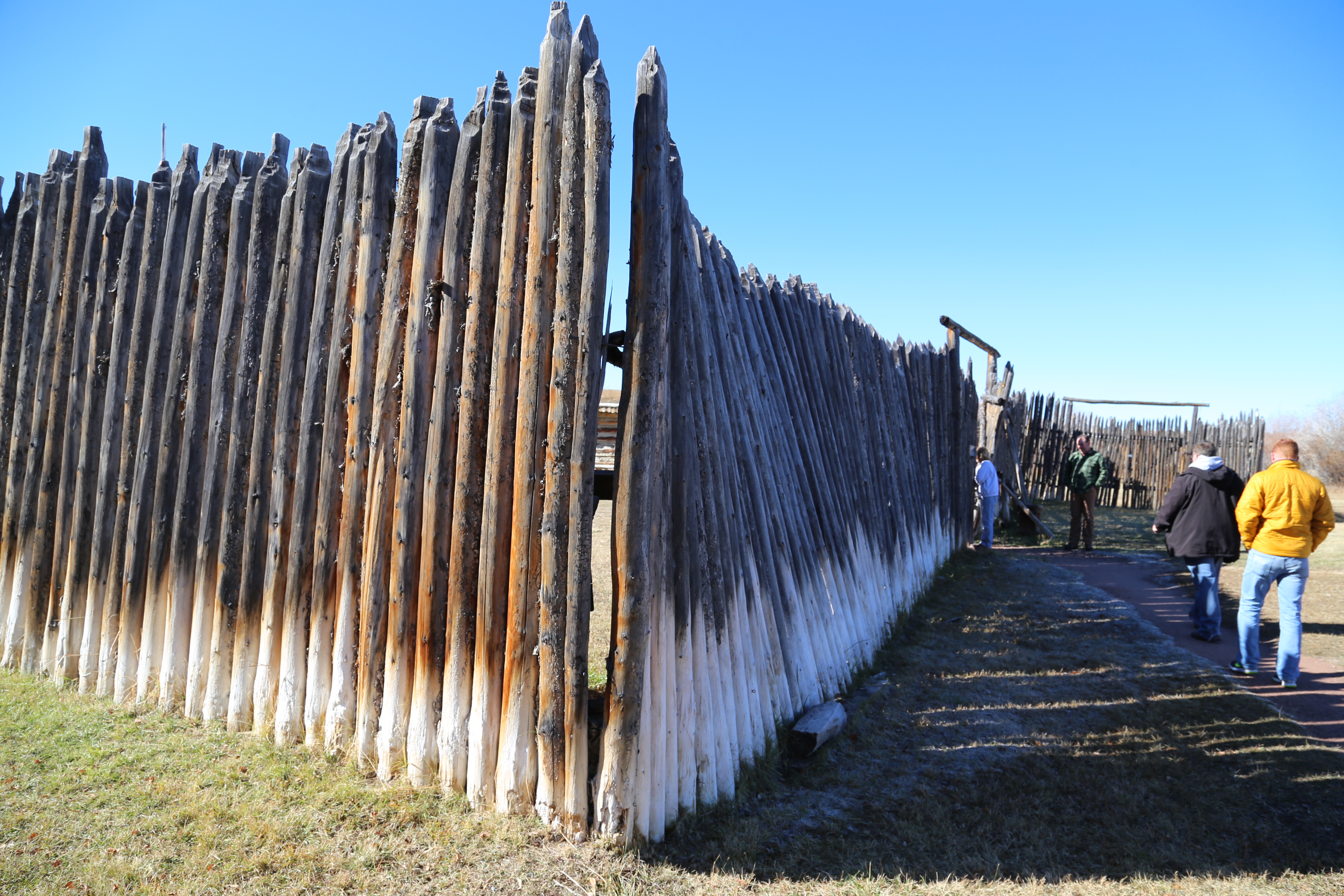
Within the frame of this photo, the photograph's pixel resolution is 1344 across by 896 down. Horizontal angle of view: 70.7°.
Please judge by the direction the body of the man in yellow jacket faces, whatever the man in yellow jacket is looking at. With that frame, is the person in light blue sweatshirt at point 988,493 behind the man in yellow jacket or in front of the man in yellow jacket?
in front

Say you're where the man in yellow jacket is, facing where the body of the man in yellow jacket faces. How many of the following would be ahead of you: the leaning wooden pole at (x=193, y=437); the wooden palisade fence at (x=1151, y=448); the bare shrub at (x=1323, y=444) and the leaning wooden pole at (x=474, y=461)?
2

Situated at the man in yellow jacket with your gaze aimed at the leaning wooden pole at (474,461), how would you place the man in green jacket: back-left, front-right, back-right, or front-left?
back-right

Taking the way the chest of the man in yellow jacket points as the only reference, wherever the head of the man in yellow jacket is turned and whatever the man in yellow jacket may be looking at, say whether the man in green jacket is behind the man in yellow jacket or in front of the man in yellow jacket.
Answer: in front

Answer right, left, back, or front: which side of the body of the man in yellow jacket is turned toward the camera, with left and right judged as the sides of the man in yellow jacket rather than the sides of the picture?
back

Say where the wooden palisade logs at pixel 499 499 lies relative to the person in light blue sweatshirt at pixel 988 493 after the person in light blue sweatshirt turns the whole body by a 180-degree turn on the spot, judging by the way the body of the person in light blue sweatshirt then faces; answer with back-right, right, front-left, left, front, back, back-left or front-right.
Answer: right

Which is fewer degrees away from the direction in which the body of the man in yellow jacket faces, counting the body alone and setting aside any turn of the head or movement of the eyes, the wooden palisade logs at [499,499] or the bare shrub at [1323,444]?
the bare shrub

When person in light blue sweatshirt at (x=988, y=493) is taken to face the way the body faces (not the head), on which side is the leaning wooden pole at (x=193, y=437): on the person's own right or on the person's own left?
on the person's own left

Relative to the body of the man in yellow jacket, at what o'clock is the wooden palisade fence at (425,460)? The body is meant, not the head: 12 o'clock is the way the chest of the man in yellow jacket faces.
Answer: The wooden palisade fence is roughly at 7 o'clock from the man in yellow jacket.

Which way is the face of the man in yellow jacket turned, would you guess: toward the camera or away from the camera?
away from the camera

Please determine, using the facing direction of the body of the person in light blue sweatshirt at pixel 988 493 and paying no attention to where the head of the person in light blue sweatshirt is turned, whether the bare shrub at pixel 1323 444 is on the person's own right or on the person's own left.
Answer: on the person's own right

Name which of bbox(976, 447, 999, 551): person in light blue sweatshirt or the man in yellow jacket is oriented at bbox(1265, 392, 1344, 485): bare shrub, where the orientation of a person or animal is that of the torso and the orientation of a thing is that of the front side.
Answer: the man in yellow jacket

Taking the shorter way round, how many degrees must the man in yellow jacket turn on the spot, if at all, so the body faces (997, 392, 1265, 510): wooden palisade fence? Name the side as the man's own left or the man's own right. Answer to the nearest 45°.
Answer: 0° — they already face it
